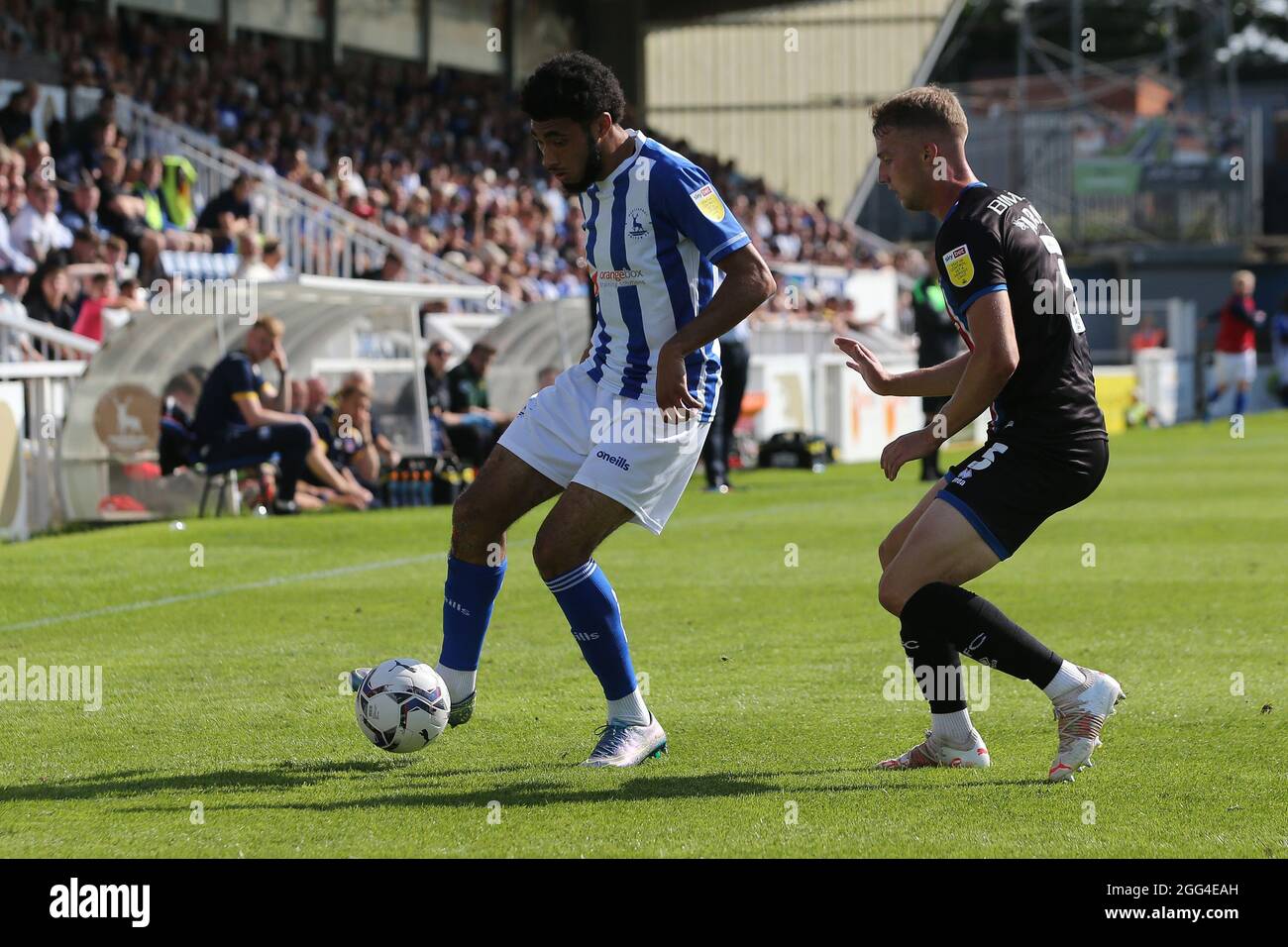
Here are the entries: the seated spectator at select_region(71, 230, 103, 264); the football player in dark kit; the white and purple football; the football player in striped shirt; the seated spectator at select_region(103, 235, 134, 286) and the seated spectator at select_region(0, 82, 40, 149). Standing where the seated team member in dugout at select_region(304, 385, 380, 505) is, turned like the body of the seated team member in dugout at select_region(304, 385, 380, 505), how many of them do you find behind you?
3

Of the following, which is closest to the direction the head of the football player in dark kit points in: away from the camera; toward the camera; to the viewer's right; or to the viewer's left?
to the viewer's left

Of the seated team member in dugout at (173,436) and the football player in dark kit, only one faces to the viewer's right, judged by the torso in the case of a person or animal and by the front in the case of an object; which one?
the seated team member in dugout

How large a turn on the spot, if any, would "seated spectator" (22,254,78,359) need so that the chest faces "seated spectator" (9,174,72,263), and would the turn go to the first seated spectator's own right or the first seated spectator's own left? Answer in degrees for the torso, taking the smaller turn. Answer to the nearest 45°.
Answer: approximately 135° to the first seated spectator's own left

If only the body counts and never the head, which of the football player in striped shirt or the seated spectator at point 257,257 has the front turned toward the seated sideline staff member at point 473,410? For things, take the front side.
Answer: the seated spectator at point 257,257

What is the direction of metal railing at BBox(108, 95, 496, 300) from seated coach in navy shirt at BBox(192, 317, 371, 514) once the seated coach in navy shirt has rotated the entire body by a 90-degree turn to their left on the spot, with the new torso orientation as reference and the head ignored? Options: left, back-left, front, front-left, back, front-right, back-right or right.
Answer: front

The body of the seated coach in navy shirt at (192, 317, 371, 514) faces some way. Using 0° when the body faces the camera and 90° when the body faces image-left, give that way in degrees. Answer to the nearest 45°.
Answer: approximately 270°
